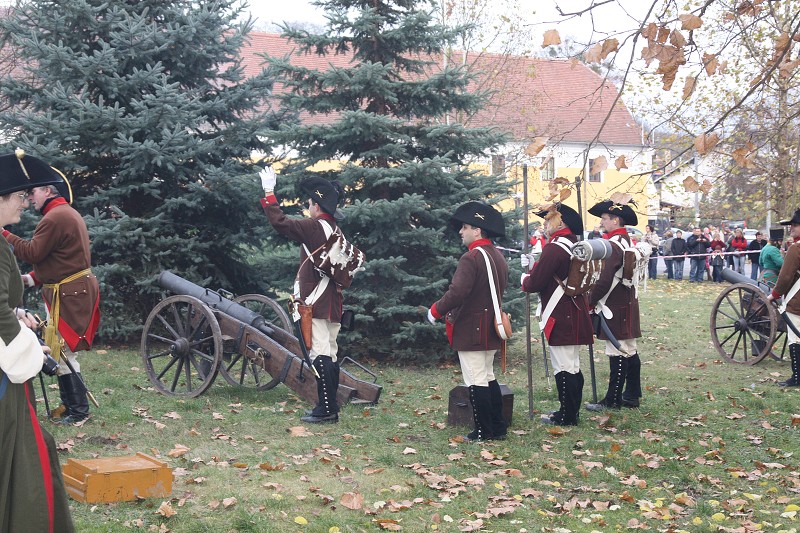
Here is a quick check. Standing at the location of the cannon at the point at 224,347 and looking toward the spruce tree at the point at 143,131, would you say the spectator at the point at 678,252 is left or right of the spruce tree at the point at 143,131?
right

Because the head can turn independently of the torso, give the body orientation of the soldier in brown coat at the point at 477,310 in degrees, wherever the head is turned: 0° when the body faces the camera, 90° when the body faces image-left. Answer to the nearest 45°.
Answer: approximately 90°

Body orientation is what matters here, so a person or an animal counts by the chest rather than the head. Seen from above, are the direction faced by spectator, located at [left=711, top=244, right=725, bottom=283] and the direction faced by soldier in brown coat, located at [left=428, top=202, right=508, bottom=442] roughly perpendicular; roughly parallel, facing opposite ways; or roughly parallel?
roughly perpendicular

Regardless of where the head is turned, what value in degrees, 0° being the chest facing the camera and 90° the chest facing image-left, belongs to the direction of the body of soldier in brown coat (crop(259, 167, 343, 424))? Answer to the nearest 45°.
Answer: approximately 90°

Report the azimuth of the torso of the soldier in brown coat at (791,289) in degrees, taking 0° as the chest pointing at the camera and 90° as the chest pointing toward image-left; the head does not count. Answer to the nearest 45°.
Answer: approximately 90°

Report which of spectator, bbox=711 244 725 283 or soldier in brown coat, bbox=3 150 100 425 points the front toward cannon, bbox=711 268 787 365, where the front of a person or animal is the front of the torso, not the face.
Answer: the spectator

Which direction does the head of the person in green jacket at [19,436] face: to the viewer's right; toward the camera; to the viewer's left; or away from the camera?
to the viewer's right

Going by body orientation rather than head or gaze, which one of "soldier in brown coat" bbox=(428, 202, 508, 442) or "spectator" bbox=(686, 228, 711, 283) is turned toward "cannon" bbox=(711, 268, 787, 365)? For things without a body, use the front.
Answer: the spectator

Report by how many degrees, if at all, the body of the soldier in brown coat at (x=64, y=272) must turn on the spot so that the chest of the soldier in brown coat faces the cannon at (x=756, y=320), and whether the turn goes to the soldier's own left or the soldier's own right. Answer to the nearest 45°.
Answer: approximately 180°
